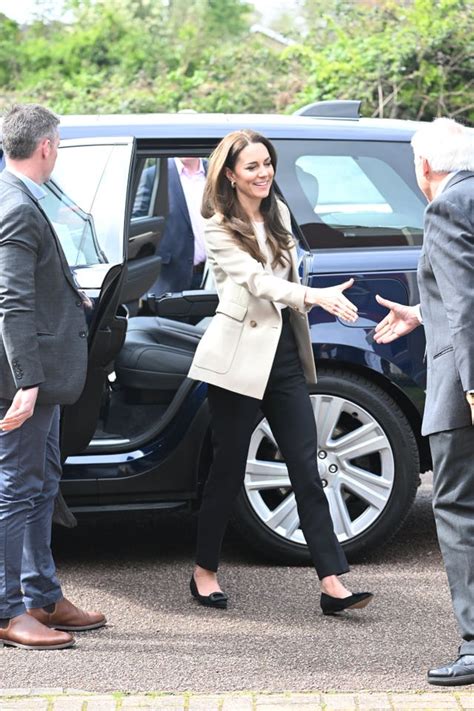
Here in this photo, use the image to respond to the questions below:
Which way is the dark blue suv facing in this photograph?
to the viewer's left

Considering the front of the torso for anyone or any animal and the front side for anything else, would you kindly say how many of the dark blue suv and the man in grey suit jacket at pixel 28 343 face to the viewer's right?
1

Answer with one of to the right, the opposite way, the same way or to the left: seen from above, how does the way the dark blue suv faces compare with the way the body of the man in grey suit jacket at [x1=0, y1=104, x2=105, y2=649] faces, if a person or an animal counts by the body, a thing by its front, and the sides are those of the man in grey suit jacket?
the opposite way

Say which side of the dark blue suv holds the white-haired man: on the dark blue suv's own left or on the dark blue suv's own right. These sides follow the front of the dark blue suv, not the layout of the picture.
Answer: on the dark blue suv's own left

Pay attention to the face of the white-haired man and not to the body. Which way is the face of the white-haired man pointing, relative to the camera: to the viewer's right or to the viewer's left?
to the viewer's left

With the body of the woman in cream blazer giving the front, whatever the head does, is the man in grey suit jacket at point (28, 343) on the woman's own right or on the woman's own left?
on the woman's own right

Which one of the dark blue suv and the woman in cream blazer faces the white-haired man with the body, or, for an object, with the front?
the woman in cream blazer

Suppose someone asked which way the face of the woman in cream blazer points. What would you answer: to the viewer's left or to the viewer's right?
to the viewer's right

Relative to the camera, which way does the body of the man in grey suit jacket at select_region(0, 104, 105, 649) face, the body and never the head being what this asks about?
to the viewer's right

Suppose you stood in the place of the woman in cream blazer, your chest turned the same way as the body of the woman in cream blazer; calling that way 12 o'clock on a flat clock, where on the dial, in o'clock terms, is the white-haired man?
The white-haired man is roughly at 12 o'clock from the woman in cream blazer.
